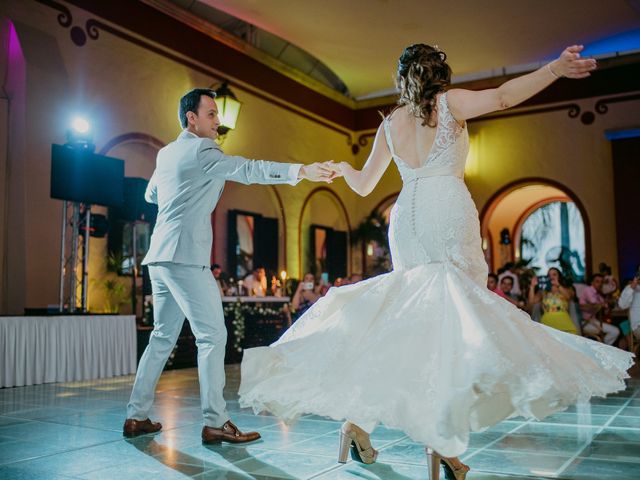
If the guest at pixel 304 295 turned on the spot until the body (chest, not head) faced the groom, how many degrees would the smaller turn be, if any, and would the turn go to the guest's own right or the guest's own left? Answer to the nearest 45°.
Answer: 0° — they already face them

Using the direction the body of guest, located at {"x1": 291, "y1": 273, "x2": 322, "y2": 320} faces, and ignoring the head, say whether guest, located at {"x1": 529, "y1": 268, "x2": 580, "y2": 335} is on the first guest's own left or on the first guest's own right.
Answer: on the first guest's own left

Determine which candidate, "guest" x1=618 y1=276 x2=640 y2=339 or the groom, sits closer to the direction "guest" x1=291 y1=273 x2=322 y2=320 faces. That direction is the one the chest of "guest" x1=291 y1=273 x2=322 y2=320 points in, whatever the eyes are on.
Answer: the groom

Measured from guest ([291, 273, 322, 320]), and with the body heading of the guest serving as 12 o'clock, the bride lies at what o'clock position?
The bride is roughly at 12 o'clock from the guest.

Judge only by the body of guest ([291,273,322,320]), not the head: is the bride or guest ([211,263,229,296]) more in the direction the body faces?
the bride

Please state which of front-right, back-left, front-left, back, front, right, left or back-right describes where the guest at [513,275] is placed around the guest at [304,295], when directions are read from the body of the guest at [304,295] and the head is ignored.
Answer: left

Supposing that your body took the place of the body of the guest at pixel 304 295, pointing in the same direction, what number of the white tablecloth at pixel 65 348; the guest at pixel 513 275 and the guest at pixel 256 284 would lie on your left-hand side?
1

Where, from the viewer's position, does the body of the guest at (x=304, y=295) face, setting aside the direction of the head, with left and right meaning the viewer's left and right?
facing the viewer

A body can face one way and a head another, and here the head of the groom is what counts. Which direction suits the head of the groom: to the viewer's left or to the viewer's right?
to the viewer's right

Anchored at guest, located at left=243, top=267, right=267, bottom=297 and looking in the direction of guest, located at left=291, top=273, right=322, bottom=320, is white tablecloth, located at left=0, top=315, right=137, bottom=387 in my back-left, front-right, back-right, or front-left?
back-right

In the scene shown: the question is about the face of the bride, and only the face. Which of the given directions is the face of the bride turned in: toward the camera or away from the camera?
away from the camera

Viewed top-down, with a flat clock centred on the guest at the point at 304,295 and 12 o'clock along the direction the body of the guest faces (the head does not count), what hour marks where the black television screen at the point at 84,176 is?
The black television screen is roughly at 1 o'clock from the guest.

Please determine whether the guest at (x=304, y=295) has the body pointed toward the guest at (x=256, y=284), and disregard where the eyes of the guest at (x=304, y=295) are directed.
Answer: no

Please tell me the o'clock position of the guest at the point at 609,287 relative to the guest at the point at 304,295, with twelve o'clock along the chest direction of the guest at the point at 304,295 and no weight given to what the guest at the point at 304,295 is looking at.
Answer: the guest at the point at 609,287 is roughly at 9 o'clock from the guest at the point at 304,295.
